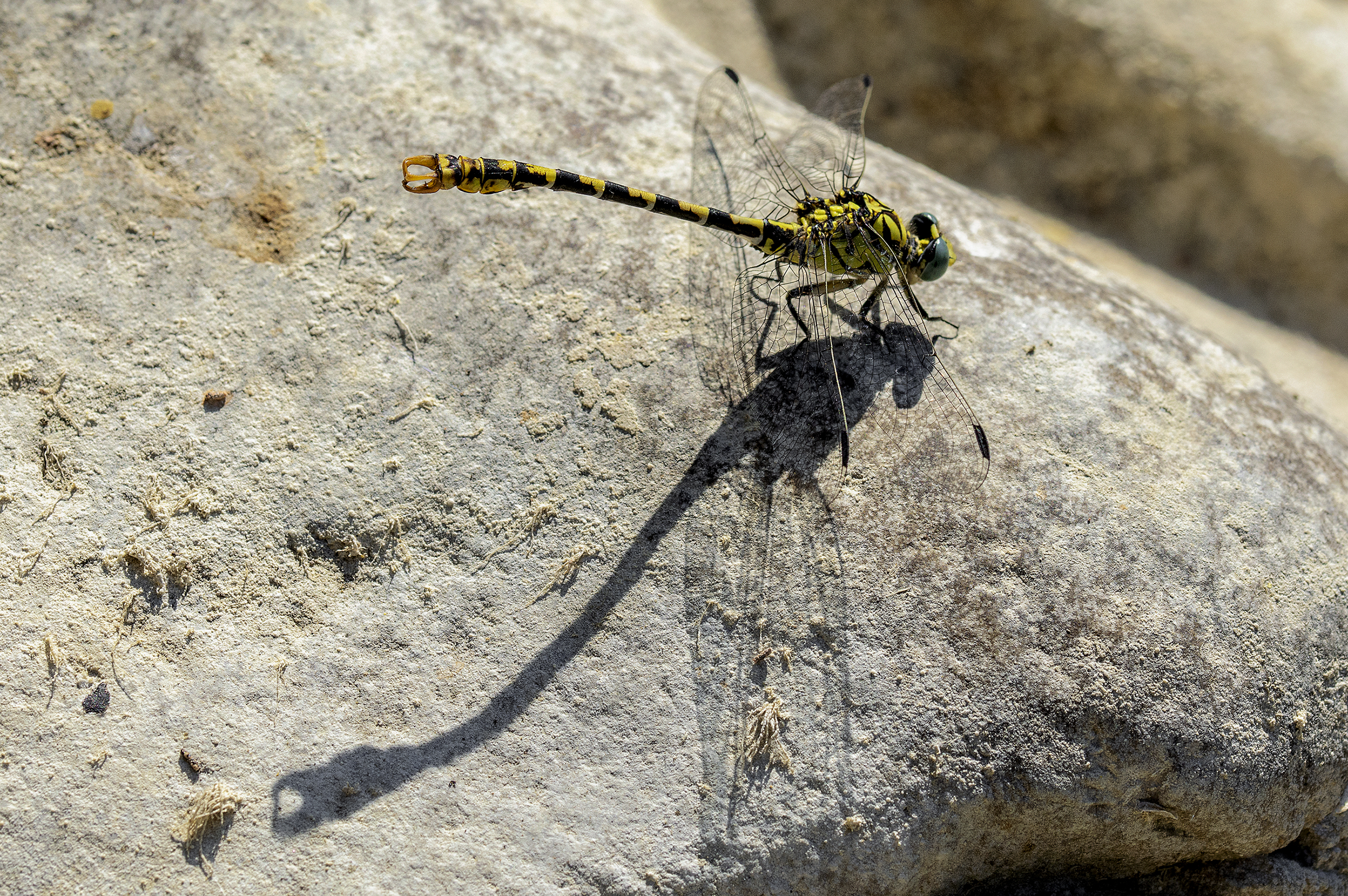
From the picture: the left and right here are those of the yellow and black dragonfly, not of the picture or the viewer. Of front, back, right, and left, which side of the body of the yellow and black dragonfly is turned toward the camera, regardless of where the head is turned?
right

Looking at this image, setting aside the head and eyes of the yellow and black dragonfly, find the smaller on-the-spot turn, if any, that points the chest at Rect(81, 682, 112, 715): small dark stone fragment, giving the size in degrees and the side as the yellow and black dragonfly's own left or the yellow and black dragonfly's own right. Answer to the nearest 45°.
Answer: approximately 180°

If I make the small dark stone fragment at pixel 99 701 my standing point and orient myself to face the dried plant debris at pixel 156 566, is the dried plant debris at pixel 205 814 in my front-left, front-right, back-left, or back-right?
back-right

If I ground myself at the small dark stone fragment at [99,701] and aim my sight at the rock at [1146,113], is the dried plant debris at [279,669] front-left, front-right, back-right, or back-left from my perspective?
front-right

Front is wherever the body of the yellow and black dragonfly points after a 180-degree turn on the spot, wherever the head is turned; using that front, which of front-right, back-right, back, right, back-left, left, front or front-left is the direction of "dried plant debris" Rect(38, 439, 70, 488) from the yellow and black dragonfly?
front

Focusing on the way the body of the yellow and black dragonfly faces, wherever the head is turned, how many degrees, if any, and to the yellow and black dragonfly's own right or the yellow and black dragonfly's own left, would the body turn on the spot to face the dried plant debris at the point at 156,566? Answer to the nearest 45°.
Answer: approximately 180°

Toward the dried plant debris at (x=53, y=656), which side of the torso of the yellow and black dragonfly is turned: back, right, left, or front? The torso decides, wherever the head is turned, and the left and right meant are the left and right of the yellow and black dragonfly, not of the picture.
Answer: back
